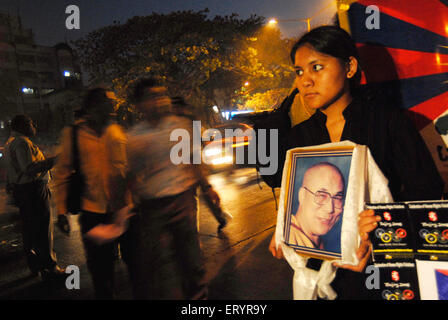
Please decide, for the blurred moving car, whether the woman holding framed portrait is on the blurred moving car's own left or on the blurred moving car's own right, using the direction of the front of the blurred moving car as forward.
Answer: on the blurred moving car's own left

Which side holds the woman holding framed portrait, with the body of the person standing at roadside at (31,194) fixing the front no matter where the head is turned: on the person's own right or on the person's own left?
on the person's own right

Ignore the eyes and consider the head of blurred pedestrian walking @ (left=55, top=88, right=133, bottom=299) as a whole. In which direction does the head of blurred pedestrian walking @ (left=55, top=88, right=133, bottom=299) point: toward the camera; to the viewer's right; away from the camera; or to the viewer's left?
away from the camera

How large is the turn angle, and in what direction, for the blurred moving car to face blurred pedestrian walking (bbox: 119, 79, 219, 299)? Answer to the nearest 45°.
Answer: approximately 45° to its left

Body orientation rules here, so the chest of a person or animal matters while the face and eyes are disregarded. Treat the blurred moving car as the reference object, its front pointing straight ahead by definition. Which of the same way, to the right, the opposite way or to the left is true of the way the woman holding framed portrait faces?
the same way

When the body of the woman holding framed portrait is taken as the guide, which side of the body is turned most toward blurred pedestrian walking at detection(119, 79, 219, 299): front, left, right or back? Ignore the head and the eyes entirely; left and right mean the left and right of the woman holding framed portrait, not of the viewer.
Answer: right

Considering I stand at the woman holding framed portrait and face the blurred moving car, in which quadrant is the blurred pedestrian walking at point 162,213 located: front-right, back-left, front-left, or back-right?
front-left
